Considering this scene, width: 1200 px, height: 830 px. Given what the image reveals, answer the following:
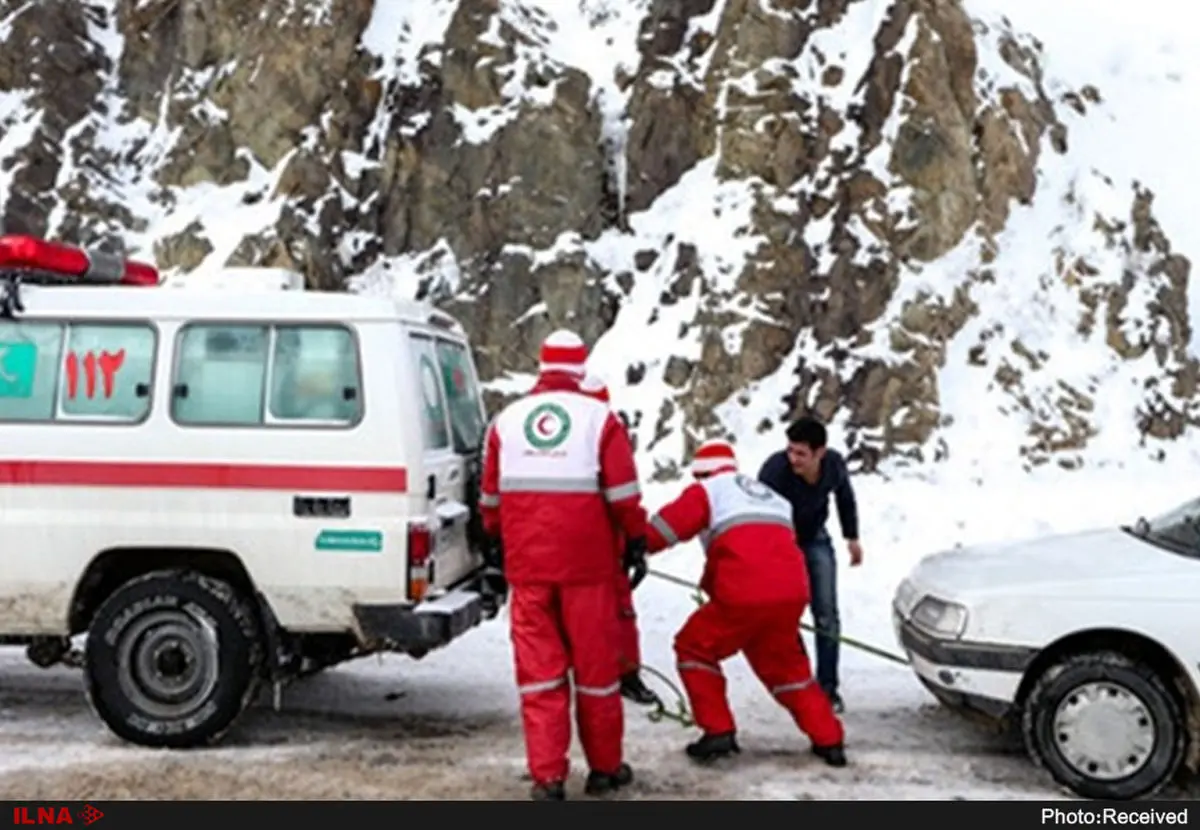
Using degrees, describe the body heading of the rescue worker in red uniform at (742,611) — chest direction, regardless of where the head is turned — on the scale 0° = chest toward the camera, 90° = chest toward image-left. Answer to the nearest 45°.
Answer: approximately 135°

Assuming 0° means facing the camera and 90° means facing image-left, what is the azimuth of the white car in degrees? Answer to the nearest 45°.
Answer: approximately 90°

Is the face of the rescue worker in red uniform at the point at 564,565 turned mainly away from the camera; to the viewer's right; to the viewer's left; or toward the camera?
away from the camera

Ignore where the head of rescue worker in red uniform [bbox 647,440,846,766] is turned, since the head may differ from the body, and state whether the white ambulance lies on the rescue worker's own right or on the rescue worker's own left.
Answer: on the rescue worker's own left

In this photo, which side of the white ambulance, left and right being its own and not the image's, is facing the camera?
left
